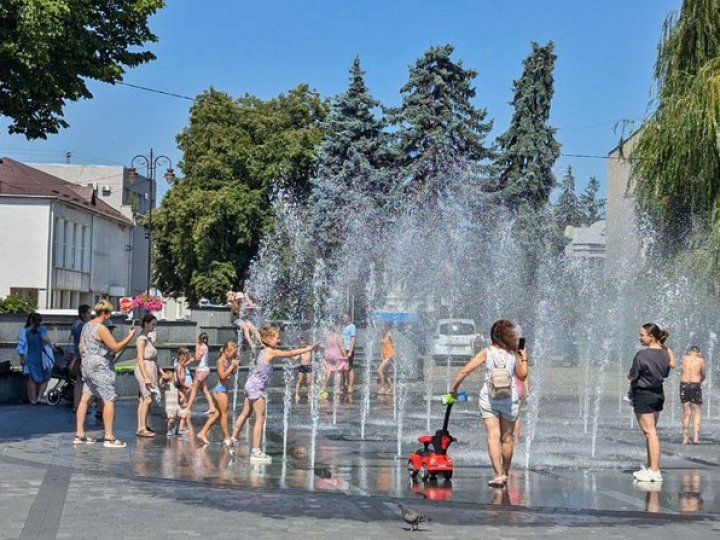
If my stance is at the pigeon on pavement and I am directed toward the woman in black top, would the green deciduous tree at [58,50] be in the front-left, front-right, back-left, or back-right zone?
front-left

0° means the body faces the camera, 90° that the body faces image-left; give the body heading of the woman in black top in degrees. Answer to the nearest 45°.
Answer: approximately 90°

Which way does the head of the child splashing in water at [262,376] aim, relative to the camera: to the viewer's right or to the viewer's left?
to the viewer's right

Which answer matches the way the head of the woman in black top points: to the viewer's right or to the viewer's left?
to the viewer's left

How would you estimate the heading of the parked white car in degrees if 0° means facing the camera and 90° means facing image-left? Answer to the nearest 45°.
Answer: approximately 0°

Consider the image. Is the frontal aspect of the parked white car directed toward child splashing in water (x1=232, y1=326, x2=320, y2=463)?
yes

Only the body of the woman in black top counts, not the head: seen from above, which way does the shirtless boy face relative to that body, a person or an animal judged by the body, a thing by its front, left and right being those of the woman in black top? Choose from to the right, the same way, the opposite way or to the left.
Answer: to the right

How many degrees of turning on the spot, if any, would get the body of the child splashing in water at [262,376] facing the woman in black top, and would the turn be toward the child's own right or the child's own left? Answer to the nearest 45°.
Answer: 0° — they already face them

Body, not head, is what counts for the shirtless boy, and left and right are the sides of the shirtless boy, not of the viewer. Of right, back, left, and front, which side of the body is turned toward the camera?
back

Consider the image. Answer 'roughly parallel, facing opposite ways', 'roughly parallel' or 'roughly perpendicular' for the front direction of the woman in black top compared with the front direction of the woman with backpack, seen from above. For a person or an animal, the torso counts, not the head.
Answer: roughly perpendicular
